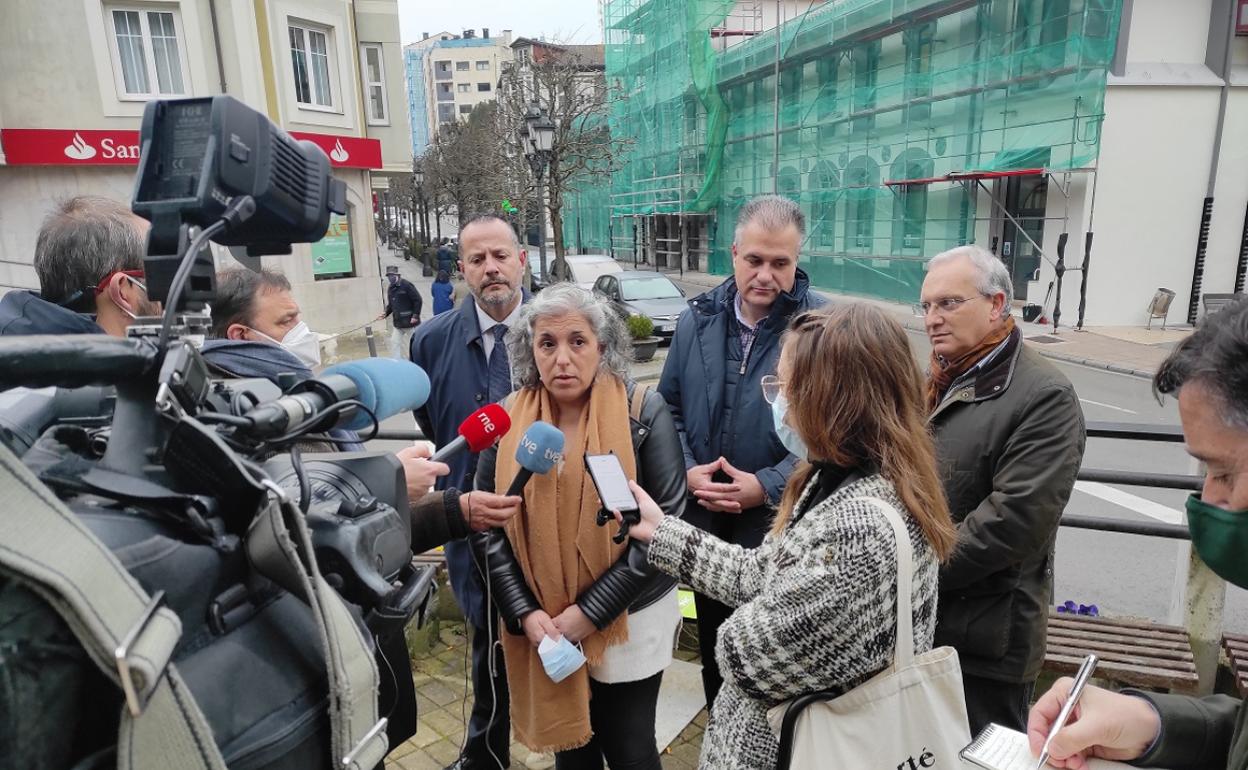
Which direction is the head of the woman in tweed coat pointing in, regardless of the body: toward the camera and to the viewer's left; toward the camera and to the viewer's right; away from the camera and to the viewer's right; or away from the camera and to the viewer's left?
away from the camera and to the viewer's left

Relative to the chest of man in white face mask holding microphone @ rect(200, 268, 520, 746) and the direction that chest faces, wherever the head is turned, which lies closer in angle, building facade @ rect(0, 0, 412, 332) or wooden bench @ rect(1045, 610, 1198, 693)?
the wooden bench

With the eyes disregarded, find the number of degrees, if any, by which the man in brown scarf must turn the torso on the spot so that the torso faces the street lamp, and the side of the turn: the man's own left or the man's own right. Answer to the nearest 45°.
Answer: approximately 90° to the man's own right

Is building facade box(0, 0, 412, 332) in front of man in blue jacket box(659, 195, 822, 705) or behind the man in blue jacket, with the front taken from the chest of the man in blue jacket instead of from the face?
behind

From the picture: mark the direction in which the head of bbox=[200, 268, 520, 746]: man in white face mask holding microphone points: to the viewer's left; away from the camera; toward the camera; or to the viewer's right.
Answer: to the viewer's right

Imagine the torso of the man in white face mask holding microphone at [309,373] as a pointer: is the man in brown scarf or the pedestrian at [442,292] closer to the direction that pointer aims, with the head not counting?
the man in brown scarf

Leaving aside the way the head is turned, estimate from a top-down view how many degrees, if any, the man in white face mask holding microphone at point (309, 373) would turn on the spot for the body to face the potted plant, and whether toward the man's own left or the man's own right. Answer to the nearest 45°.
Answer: approximately 45° to the man's own left

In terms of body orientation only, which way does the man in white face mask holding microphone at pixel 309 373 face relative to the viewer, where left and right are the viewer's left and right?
facing to the right of the viewer

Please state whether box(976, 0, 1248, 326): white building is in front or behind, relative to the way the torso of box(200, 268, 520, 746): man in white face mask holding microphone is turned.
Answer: in front

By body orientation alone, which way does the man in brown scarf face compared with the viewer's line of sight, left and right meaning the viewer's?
facing the viewer and to the left of the viewer

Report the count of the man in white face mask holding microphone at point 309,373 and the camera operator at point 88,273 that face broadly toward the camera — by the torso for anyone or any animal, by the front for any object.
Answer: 0

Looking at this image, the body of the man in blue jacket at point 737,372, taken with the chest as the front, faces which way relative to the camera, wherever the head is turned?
toward the camera

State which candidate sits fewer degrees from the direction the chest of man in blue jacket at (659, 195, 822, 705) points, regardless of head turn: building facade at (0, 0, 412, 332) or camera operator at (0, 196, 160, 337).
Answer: the camera operator

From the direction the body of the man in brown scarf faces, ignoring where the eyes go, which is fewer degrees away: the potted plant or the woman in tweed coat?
the woman in tweed coat

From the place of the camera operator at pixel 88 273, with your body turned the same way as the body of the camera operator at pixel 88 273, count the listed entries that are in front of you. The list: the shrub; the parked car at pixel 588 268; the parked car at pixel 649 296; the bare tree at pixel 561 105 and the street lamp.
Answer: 5

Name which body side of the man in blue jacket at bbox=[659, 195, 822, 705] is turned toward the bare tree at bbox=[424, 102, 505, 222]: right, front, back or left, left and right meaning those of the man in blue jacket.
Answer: back

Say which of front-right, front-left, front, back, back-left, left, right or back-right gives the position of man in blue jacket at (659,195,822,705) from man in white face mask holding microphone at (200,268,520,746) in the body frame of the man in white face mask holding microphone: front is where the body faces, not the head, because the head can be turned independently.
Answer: front

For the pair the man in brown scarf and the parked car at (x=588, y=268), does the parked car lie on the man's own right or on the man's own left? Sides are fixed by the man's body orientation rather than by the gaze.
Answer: on the man's own right
